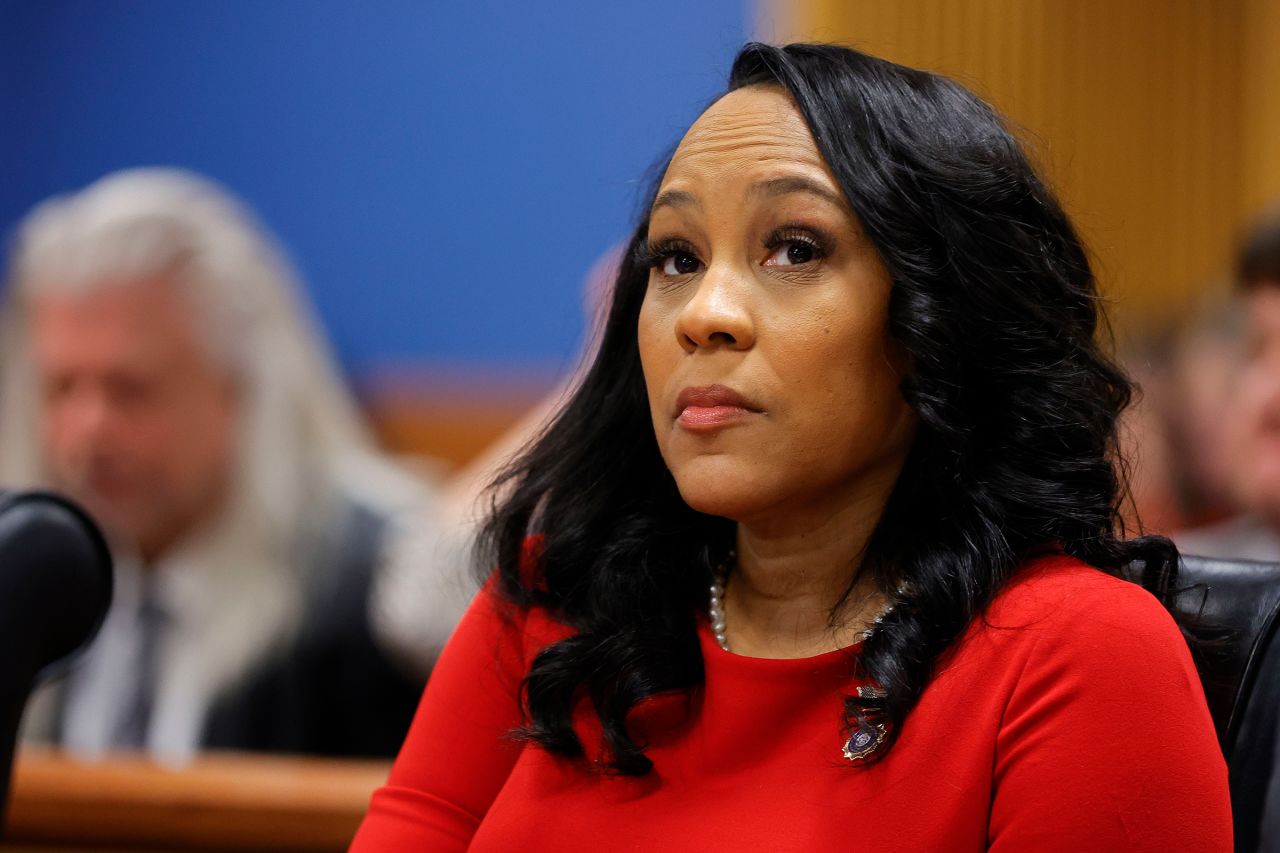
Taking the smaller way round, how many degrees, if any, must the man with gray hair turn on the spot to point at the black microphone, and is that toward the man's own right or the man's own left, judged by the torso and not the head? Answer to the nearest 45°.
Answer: approximately 45° to the man's own left

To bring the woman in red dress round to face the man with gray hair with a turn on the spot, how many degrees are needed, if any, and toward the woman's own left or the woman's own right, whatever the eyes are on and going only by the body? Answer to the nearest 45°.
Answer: approximately 90° to the woman's own right

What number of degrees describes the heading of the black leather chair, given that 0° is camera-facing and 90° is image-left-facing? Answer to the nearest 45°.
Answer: approximately 45°

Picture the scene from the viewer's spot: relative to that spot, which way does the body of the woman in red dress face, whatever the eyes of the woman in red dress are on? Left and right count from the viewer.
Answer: facing the viewer and to the left of the viewer

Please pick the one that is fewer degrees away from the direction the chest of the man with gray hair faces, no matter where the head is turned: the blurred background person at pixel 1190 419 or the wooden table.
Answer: the wooden table

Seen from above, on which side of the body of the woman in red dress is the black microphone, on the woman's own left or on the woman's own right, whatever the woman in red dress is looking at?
on the woman's own right

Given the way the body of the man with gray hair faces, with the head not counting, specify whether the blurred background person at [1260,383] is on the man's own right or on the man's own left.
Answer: on the man's own left

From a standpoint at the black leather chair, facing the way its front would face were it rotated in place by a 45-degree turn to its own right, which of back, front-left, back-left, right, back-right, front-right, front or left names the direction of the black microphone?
front

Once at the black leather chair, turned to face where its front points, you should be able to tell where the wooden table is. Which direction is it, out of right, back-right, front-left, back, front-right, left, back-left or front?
front-right

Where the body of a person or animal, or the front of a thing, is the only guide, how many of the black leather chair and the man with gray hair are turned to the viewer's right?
0

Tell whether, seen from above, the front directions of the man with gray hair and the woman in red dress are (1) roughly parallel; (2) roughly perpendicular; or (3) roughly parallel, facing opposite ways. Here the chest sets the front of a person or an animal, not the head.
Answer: roughly parallel

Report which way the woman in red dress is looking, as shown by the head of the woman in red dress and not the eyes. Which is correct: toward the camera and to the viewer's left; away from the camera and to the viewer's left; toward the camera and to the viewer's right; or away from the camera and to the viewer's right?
toward the camera and to the viewer's left
